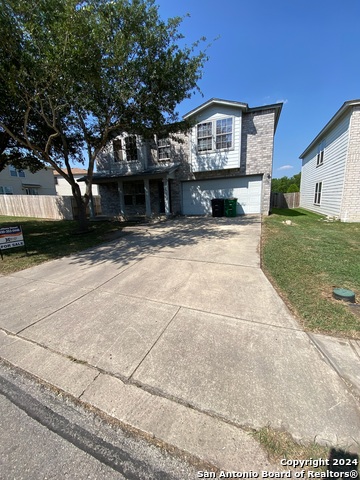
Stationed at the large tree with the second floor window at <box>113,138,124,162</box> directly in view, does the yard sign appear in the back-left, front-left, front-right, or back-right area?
back-left

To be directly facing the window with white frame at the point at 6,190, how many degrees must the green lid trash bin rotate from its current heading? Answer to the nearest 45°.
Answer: approximately 90° to its right

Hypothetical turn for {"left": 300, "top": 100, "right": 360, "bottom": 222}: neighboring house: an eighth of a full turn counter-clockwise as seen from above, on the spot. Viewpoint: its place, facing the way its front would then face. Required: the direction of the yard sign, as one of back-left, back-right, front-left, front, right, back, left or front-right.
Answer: right

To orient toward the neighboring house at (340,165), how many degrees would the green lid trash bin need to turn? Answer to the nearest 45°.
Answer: approximately 90° to its left

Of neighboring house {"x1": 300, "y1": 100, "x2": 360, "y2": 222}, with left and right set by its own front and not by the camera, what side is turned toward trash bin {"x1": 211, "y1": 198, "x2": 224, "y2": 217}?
right

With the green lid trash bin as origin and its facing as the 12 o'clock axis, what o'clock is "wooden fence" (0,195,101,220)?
The wooden fence is roughly at 3 o'clock from the green lid trash bin.

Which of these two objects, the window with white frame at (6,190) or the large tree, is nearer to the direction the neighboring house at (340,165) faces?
the large tree

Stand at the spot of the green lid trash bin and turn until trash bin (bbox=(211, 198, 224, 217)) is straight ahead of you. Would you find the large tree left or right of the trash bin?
left

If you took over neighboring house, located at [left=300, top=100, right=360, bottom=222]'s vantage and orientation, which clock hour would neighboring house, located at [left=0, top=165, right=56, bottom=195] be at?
neighboring house, located at [left=0, top=165, right=56, bottom=195] is roughly at 3 o'clock from neighboring house, located at [left=300, top=100, right=360, bottom=222].

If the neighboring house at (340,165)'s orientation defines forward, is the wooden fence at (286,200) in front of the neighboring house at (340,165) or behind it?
behind

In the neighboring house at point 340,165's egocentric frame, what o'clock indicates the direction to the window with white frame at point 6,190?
The window with white frame is roughly at 3 o'clock from the neighboring house.

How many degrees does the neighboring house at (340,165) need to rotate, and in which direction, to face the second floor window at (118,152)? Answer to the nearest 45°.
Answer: approximately 90° to its right
